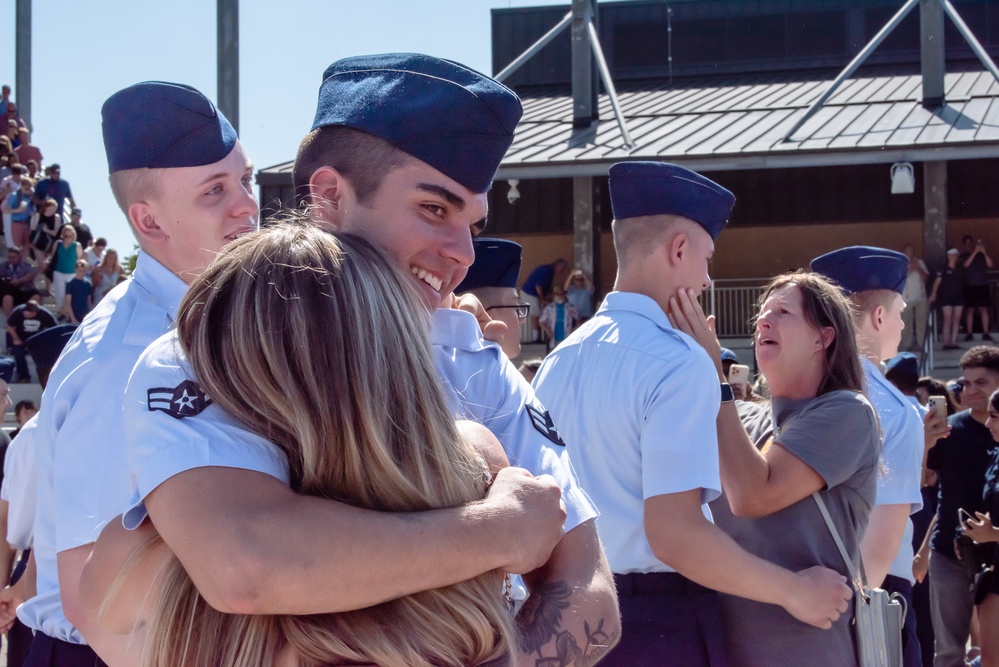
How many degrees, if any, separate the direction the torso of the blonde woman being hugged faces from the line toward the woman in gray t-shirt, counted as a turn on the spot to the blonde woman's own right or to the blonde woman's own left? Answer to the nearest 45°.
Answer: approximately 45° to the blonde woman's own right

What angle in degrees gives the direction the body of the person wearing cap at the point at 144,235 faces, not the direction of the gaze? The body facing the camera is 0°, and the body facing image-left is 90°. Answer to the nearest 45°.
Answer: approximately 270°

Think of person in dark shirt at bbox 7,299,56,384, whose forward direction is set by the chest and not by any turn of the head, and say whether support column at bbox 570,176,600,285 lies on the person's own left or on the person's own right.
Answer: on the person's own left

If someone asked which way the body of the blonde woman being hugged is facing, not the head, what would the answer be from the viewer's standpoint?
away from the camera

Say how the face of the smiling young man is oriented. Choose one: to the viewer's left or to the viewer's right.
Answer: to the viewer's right

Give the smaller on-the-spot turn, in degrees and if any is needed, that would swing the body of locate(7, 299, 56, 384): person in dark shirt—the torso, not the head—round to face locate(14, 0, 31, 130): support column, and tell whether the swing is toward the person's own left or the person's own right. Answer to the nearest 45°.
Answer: approximately 180°

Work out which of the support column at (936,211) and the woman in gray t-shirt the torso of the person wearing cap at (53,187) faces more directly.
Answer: the woman in gray t-shirt
